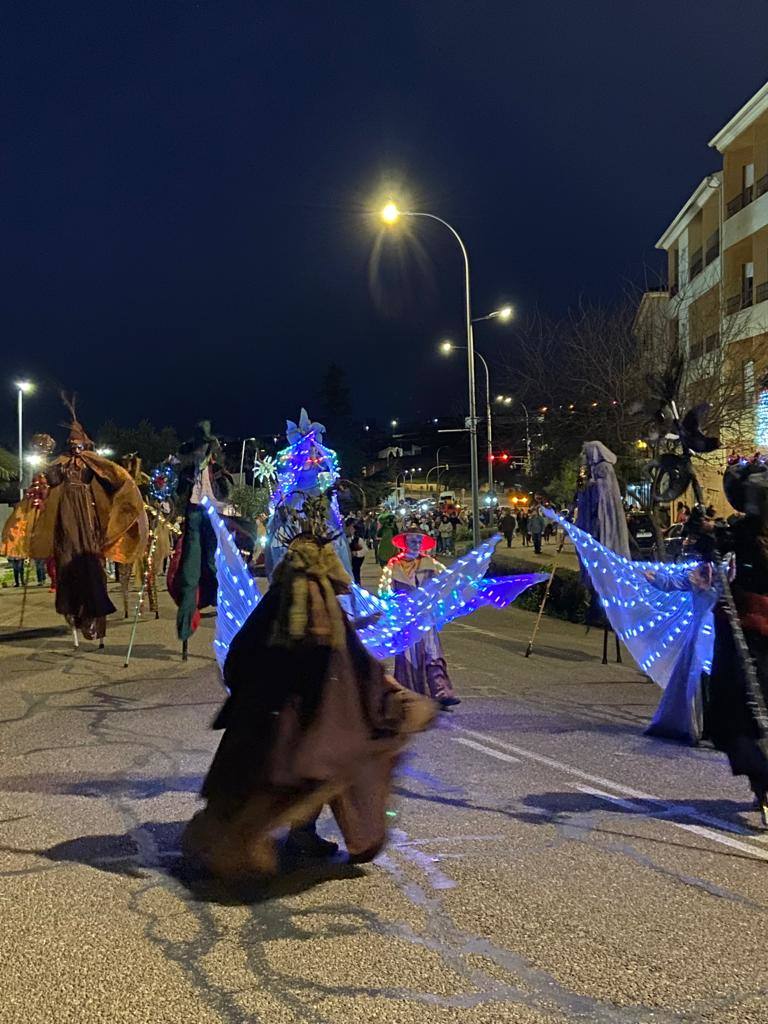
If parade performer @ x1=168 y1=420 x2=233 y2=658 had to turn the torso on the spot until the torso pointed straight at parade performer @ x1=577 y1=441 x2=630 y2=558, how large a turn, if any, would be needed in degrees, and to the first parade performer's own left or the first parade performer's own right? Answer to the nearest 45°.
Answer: approximately 45° to the first parade performer's own left

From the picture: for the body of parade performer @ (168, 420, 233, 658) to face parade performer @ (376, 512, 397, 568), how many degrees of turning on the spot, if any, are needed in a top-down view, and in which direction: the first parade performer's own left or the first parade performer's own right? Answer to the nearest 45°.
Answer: approximately 90° to the first parade performer's own left

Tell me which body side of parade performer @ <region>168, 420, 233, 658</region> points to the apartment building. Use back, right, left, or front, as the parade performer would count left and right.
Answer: left

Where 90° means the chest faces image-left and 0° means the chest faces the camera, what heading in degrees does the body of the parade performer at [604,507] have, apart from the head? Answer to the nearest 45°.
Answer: approximately 45°

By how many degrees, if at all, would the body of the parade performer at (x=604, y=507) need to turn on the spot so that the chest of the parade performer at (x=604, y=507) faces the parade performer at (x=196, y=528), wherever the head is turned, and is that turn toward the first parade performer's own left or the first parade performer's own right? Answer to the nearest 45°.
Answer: approximately 45° to the first parade performer's own right
